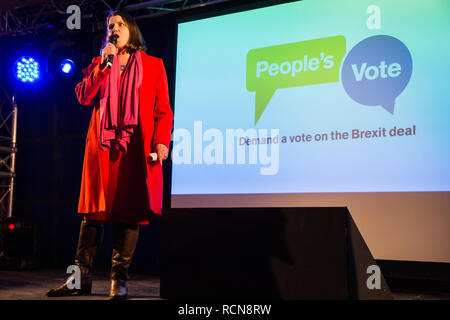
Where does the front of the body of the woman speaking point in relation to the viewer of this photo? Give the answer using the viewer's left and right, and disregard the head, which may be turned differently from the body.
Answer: facing the viewer and to the left of the viewer

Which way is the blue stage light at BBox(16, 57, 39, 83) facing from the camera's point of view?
toward the camera

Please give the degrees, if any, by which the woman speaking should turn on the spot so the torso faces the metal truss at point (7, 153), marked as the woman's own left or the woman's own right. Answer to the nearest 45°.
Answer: approximately 135° to the woman's own right

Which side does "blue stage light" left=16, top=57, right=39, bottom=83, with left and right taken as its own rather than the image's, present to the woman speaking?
front

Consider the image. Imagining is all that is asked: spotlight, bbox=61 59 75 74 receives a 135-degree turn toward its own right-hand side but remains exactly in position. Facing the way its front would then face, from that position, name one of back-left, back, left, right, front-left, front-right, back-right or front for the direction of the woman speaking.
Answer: back-left

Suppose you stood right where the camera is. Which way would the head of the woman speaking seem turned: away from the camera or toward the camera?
toward the camera

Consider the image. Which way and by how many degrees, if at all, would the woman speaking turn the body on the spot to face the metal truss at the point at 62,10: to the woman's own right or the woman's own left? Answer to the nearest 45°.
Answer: approximately 135° to the woman's own right

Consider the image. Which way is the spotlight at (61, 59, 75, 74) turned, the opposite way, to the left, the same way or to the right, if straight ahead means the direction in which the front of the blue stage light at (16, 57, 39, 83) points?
the same way

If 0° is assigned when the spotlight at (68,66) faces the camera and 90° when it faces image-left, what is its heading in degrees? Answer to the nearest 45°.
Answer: approximately 0°

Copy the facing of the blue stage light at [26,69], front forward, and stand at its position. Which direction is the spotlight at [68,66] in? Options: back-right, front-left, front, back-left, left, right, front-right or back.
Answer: front-left

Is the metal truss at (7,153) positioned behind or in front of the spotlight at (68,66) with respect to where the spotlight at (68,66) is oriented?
behind

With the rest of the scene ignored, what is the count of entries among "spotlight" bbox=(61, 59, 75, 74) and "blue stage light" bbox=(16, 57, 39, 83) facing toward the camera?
2
